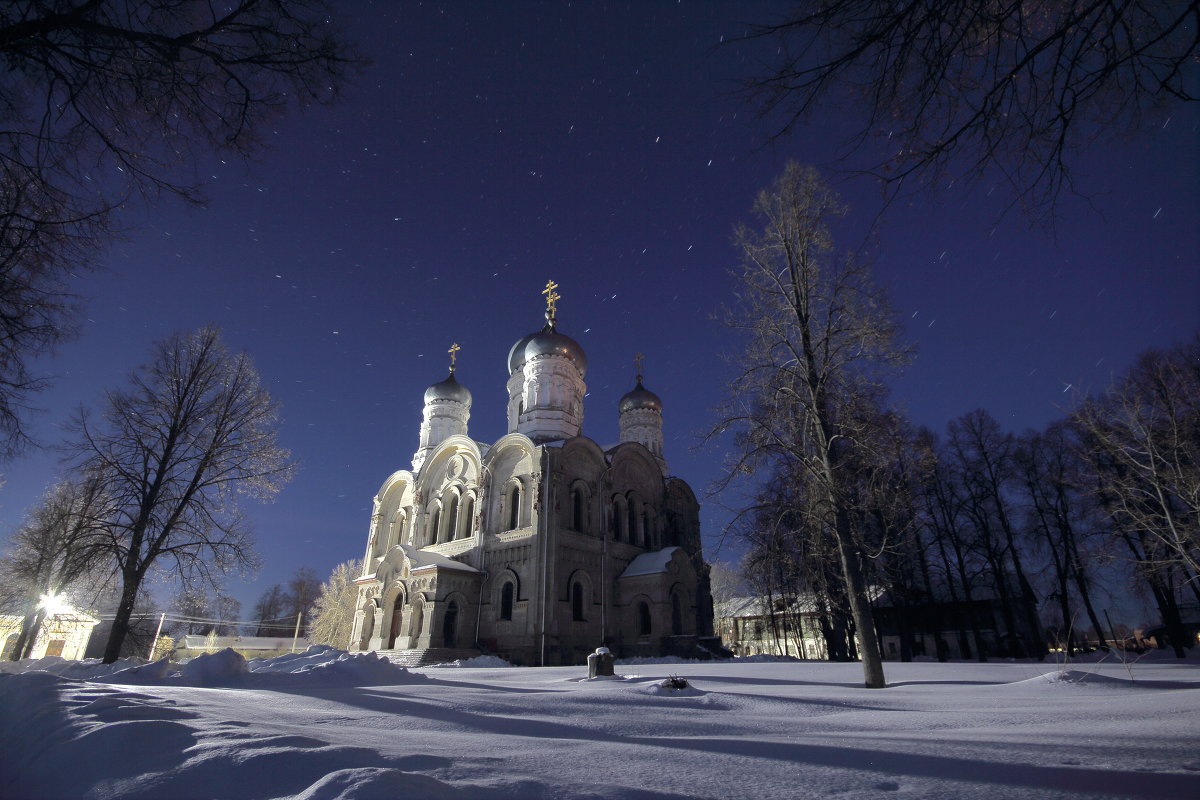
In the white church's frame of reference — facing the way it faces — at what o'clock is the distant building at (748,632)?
The distant building is roughly at 6 o'clock from the white church.

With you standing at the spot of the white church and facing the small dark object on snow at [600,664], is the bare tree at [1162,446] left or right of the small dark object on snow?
left

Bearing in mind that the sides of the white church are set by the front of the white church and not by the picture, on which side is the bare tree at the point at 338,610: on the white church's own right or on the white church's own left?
on the white church's own right

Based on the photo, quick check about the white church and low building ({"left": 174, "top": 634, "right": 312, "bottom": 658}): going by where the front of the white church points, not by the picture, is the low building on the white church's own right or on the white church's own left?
on the white church's own right

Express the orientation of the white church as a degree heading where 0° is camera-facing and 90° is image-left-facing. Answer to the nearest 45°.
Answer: approximately 45°

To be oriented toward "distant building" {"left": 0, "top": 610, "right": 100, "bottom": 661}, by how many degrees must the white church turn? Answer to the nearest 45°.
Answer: approximately 90° to its right

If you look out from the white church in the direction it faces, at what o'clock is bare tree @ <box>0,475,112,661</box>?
The bare tree is roughly at 1 o'clock from the white church.
